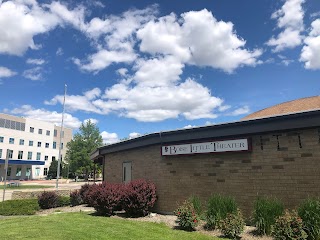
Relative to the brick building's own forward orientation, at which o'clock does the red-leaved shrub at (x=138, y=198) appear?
The red-leaved shrub is roughly at 2 o'clock from the brick building.

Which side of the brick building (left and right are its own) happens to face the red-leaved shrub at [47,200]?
right

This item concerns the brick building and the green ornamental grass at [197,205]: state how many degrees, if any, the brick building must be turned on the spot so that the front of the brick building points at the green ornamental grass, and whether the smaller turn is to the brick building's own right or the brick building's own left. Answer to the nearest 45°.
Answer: approximately 45° to the brick building's own right

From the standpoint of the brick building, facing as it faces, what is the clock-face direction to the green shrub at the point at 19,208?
The green shrub is roughly at 2 o'clock from the brick building.

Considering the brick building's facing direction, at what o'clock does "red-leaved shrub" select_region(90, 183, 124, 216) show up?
The red-leaved shrub is roughly at 2 o'clock from the brick building.

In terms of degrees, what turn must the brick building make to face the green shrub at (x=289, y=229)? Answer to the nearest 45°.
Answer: approximately 45° to its left

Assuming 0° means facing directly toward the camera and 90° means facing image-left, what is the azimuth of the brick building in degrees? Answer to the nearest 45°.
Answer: approximately 45°

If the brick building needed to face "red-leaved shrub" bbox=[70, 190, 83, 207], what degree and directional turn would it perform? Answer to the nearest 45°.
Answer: approximately 90° to its right

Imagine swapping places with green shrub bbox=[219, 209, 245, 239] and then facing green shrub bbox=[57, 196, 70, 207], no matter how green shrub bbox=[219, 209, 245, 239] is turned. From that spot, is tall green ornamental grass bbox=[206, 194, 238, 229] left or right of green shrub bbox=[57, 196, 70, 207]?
right
